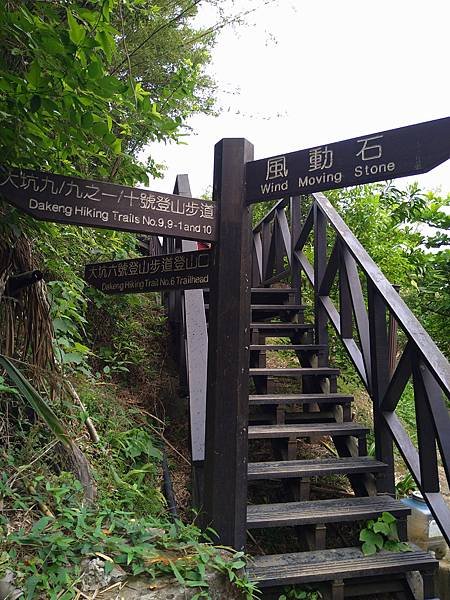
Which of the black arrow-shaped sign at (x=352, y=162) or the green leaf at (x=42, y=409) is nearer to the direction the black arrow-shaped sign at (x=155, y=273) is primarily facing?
the green leaf

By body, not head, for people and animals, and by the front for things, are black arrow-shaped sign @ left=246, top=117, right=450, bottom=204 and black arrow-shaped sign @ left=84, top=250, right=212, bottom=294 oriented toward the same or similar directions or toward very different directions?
same or similar directions

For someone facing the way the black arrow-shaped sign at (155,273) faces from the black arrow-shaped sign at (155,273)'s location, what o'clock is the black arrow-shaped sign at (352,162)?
the black arrow-shaped sign at (352,162) is roughly at 9 o'clock from the black arrow-shaped sign at (155,273).

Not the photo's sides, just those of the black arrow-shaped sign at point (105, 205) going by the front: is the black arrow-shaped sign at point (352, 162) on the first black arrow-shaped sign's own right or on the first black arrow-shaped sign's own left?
on the first black arrow-shaped sign's own left

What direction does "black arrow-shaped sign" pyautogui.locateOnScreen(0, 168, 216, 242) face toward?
toward the camera

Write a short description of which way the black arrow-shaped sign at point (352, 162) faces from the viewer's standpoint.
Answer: facing the viewer and to the left of the viewer

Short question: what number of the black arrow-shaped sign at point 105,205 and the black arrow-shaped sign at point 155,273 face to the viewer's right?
0
